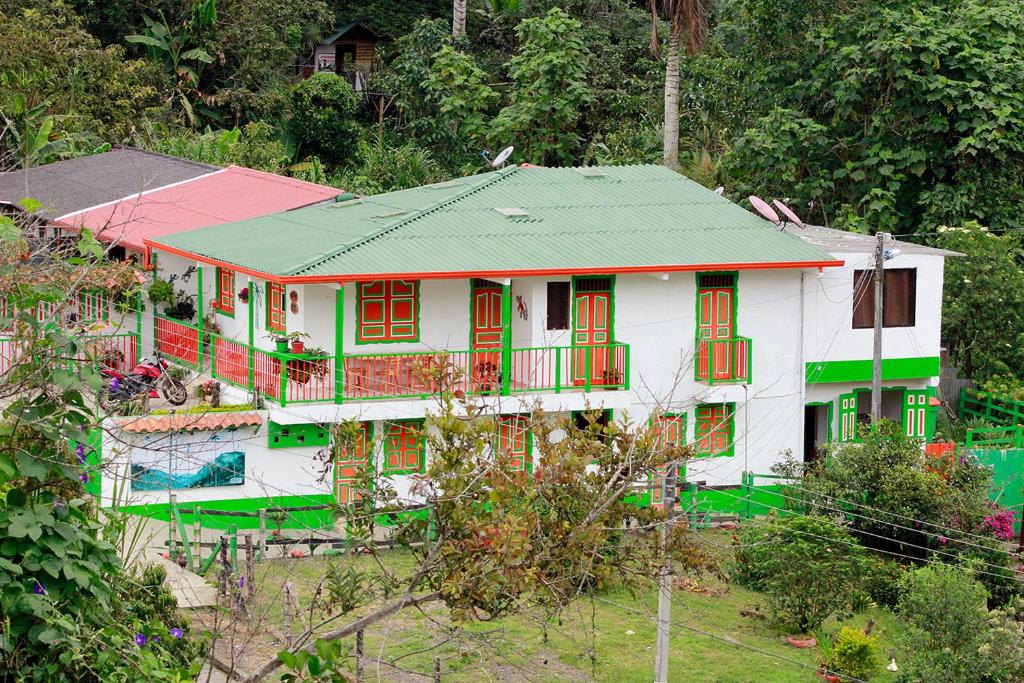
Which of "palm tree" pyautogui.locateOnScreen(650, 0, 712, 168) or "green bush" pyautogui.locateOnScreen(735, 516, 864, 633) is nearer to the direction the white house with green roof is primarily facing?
the green bush

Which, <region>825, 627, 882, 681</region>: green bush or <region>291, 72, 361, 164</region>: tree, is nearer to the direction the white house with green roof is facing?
the green bush

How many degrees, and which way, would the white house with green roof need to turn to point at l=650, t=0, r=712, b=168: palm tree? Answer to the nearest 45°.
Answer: approximately 180°

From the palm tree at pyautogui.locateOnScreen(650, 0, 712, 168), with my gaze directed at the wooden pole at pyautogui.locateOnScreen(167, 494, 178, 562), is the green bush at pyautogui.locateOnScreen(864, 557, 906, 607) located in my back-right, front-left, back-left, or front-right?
front-left

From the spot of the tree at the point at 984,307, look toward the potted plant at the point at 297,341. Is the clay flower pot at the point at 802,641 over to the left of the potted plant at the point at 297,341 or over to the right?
left

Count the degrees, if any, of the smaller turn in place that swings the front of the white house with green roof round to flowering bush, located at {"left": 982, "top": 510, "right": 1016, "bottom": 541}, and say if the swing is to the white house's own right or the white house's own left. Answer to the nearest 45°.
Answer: approximately 90° to the white house's own left

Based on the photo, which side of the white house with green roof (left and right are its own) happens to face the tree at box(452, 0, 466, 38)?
back

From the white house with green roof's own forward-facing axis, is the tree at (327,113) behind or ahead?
behind

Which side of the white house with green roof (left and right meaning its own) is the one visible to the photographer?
front

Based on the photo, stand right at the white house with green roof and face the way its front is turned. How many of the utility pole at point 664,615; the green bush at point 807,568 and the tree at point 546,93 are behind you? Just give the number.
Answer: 1

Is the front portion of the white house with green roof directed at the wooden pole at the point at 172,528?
no

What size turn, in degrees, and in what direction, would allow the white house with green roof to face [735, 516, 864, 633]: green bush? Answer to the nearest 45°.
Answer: approximately 45° to its left

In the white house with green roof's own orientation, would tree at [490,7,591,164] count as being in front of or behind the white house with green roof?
behind

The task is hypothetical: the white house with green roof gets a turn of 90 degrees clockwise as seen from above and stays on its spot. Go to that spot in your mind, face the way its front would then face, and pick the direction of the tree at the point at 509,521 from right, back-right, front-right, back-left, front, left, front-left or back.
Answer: left
